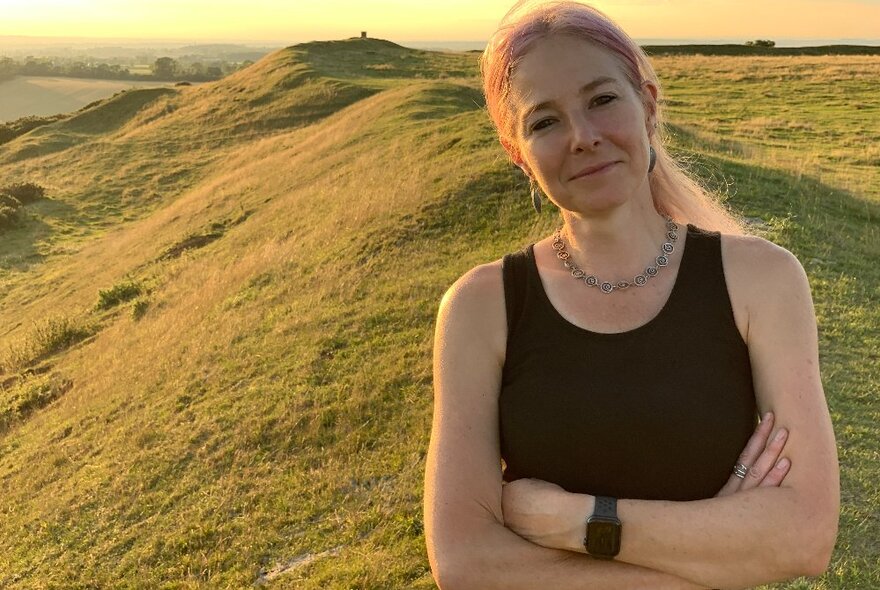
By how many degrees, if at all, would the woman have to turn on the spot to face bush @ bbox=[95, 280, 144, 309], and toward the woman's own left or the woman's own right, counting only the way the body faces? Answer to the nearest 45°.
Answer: approximately 135° to the woman's own right

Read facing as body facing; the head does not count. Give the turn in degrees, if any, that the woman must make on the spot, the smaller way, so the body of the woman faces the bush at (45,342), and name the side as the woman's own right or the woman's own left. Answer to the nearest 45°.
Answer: approximately 135° to the woman's own right

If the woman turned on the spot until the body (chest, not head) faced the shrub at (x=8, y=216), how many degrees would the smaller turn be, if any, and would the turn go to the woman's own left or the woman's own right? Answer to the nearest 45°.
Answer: approximately 135° to the woman's own right

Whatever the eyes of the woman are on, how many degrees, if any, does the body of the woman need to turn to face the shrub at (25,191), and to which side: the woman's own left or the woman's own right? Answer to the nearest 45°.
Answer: approximately 135° to the woman's own right

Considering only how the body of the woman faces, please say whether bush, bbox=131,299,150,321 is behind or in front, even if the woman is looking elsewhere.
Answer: behind

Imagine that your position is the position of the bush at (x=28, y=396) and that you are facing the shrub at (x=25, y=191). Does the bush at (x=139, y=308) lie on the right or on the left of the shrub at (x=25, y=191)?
right

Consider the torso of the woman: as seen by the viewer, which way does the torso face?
toward the camera

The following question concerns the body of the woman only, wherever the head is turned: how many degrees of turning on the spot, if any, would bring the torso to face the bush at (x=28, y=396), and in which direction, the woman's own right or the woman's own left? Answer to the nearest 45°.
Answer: approximately 135° to the woman's own right

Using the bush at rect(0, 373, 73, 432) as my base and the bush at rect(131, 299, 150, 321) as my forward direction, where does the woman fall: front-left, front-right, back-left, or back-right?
back-right
